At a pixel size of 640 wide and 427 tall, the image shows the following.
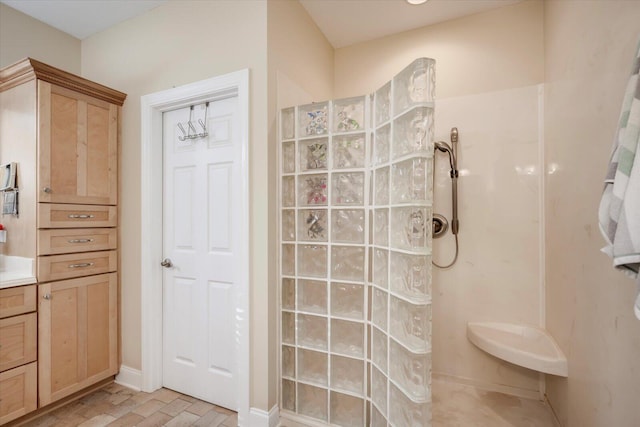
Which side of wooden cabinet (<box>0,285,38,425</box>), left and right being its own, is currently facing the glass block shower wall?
front

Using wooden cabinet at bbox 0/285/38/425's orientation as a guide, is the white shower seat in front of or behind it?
in front

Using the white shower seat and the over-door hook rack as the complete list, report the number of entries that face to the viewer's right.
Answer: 0

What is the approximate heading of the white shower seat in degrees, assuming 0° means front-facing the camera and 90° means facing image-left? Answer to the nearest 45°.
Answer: approximately 45°

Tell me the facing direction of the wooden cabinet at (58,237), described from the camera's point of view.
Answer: facing the viewer and to the right of the viewer

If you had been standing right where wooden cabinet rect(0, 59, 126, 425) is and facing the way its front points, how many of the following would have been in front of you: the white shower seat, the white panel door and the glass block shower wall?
3

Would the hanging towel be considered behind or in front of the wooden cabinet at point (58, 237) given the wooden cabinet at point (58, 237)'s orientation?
in front

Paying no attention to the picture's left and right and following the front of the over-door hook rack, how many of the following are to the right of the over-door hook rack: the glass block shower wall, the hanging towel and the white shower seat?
0

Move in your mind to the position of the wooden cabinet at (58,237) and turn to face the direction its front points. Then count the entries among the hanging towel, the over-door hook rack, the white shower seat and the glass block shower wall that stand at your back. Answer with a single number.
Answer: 0

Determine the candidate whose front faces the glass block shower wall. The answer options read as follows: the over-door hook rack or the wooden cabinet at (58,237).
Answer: the wooden cabinet

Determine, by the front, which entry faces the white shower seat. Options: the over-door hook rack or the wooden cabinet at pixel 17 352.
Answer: the wooden cabinet

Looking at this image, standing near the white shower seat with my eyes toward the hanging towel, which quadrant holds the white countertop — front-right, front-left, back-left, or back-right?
front-right

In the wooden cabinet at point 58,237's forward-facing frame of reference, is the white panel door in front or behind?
in front

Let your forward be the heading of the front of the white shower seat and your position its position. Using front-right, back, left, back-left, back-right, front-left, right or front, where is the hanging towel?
front-left

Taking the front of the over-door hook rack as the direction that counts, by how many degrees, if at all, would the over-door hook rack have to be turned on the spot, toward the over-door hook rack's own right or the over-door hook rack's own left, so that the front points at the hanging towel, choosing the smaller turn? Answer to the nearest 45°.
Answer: approximately 90° to the over-door hook rack's own left

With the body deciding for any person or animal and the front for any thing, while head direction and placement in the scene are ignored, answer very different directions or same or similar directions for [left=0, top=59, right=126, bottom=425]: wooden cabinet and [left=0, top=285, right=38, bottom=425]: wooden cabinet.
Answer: same or similar directions

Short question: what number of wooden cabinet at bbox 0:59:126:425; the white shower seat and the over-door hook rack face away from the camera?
0
